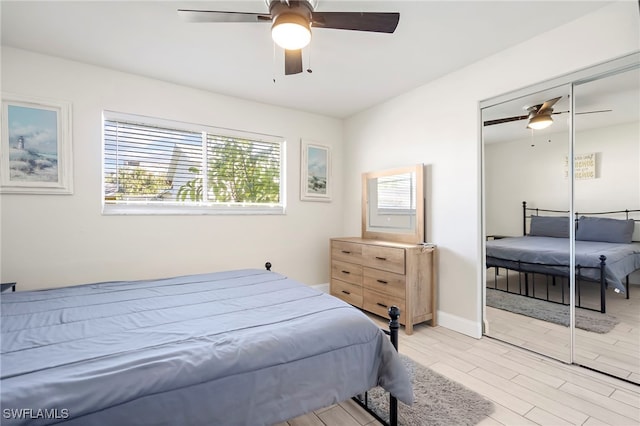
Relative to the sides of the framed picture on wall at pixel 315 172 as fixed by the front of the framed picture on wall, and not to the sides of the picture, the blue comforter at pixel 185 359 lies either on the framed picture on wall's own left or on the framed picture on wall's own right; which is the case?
on the framed picture on wall's own right

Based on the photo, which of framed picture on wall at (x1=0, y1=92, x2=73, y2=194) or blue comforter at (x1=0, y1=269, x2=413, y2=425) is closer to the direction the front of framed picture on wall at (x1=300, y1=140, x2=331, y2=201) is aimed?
the blue comforter

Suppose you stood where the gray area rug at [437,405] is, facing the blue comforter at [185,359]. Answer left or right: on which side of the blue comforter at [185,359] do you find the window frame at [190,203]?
right

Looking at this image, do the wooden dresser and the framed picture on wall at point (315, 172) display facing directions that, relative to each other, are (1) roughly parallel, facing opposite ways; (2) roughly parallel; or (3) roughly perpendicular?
roughly perpendicular

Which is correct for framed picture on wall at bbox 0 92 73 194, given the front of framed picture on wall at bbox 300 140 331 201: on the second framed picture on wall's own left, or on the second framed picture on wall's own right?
on the second framed picture on wall's own right

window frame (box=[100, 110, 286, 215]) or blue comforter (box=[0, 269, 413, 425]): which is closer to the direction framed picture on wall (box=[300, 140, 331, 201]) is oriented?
the blue comforter

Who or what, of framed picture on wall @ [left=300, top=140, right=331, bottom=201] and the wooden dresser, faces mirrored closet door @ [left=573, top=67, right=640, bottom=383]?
the framed picture on wall

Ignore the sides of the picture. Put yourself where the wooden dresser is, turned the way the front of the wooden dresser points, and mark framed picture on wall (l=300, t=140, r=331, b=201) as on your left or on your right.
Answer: on your right

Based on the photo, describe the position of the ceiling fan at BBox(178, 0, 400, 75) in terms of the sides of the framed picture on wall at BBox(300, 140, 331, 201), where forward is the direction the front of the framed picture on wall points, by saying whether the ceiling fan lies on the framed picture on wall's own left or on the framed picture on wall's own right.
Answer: on the framed picture on wall's own right
